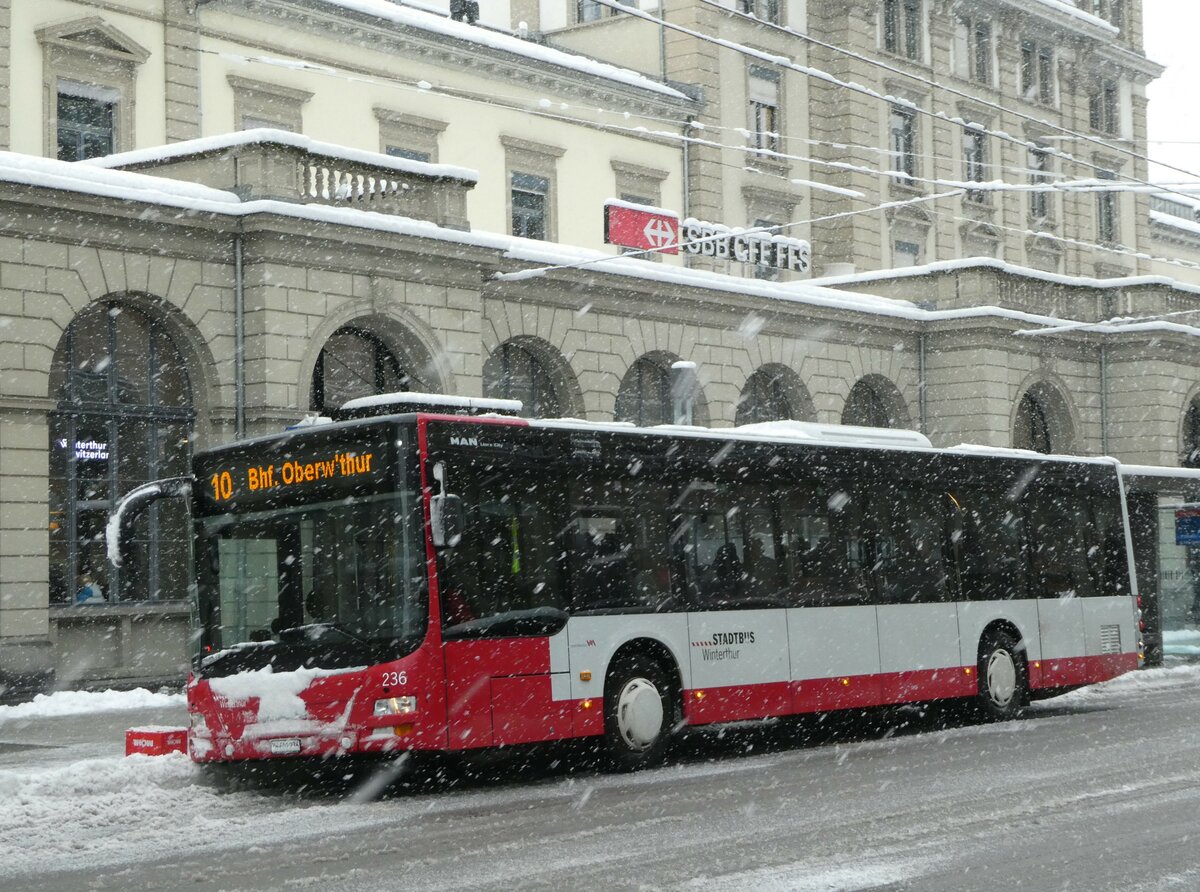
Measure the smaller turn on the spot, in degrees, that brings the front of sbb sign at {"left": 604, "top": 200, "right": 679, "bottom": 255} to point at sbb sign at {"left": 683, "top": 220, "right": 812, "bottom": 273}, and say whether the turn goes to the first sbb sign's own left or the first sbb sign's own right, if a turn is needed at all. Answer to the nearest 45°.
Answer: approximately 90° to the first sbb sign's own left

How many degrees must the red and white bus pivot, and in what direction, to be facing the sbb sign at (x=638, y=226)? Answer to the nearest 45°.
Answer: approximately 135° to its right

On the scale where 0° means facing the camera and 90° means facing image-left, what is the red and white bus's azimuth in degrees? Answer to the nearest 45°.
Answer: approximately 45°

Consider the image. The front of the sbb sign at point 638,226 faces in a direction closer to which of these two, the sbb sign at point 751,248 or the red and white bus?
the red and white bus

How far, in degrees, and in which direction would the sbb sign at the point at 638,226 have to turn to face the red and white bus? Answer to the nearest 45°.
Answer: approximately 45° to its right

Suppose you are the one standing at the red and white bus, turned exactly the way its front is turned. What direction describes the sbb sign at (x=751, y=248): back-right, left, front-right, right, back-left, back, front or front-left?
back-right

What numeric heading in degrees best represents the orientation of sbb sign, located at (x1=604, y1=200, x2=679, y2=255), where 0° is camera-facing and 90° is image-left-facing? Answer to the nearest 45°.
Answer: approximately 315°

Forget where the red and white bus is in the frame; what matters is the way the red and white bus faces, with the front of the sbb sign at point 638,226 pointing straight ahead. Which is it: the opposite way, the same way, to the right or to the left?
to the right
